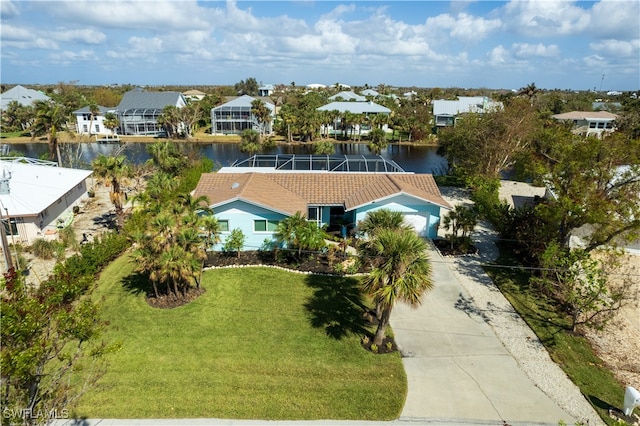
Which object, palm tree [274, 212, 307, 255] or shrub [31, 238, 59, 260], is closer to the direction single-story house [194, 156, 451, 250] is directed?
the palm tree

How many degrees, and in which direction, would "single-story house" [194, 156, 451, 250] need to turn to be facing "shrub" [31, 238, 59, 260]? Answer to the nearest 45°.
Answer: approximately 90° to its right

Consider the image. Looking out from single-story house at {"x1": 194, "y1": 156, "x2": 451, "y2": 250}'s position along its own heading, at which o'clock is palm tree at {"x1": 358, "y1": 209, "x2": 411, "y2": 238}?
The palm tree is roughly at 11 o'clock from the single-story house.

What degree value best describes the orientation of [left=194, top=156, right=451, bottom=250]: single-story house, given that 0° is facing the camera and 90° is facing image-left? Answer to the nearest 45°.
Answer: approximately 0°

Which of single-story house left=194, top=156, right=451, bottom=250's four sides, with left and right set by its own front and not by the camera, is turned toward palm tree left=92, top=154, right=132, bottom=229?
right

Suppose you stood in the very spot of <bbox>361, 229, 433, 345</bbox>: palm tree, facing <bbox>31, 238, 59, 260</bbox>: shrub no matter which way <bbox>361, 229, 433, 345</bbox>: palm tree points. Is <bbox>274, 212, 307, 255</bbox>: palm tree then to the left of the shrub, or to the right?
right

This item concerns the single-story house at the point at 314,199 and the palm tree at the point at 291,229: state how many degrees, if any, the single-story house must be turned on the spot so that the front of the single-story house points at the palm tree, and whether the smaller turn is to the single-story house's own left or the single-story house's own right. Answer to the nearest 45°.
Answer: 0° — it already faces it

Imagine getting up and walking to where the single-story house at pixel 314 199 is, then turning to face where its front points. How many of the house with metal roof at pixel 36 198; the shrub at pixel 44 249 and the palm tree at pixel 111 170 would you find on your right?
3
